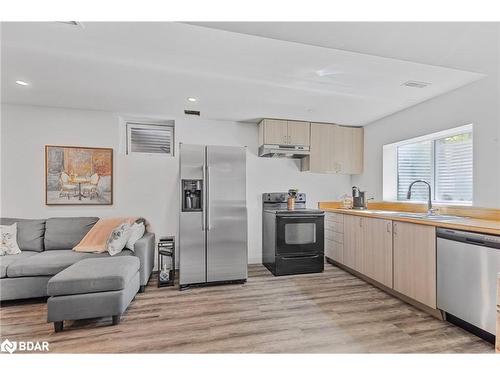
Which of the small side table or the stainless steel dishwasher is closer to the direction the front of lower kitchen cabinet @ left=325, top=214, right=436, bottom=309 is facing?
the small side table

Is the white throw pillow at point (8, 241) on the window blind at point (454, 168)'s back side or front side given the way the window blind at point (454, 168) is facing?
on the front side

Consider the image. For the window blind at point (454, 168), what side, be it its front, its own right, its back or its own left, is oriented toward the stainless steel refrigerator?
front

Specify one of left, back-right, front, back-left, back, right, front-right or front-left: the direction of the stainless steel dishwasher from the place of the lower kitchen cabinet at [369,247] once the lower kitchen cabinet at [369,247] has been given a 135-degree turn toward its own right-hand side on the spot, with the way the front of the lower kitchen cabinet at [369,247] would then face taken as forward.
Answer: back-right

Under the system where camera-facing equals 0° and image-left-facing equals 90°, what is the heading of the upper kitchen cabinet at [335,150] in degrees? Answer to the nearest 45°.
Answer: approximately 0°

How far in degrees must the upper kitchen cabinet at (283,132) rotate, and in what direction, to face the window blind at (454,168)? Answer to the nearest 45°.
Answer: approximately 90° to its left

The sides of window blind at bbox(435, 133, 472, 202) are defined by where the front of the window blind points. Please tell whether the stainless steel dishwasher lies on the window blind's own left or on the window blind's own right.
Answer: on the window blind's own left

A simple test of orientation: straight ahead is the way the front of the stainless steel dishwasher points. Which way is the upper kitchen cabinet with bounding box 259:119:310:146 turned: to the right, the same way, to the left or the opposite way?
to the left

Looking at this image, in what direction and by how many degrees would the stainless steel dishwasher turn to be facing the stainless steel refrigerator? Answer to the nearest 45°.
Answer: approximately 45° to its right

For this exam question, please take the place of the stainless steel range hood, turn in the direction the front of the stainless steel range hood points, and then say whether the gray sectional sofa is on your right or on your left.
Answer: on your right

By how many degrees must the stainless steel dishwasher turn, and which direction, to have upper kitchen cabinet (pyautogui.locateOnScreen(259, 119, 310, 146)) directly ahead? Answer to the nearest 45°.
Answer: approximately 45° to its right

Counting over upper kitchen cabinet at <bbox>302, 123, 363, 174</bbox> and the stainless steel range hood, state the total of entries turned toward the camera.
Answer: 2

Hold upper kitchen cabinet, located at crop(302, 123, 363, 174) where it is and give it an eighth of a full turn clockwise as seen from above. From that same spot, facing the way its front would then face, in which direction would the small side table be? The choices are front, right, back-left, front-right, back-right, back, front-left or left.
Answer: front

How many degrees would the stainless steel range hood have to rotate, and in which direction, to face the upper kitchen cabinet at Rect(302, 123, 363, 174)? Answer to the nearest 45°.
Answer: approximately 135° to its left

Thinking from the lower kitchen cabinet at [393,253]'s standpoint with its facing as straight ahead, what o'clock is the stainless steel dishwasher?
The stainless steel dishwasher is roughly at 9 o'clock from the lower kitchen cabinet.

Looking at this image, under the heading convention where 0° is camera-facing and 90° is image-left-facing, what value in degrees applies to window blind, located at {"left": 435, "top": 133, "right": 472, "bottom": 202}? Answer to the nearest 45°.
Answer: approximately 45°

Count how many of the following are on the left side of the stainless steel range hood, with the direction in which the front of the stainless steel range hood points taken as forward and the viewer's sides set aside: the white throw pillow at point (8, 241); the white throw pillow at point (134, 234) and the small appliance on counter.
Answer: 1
